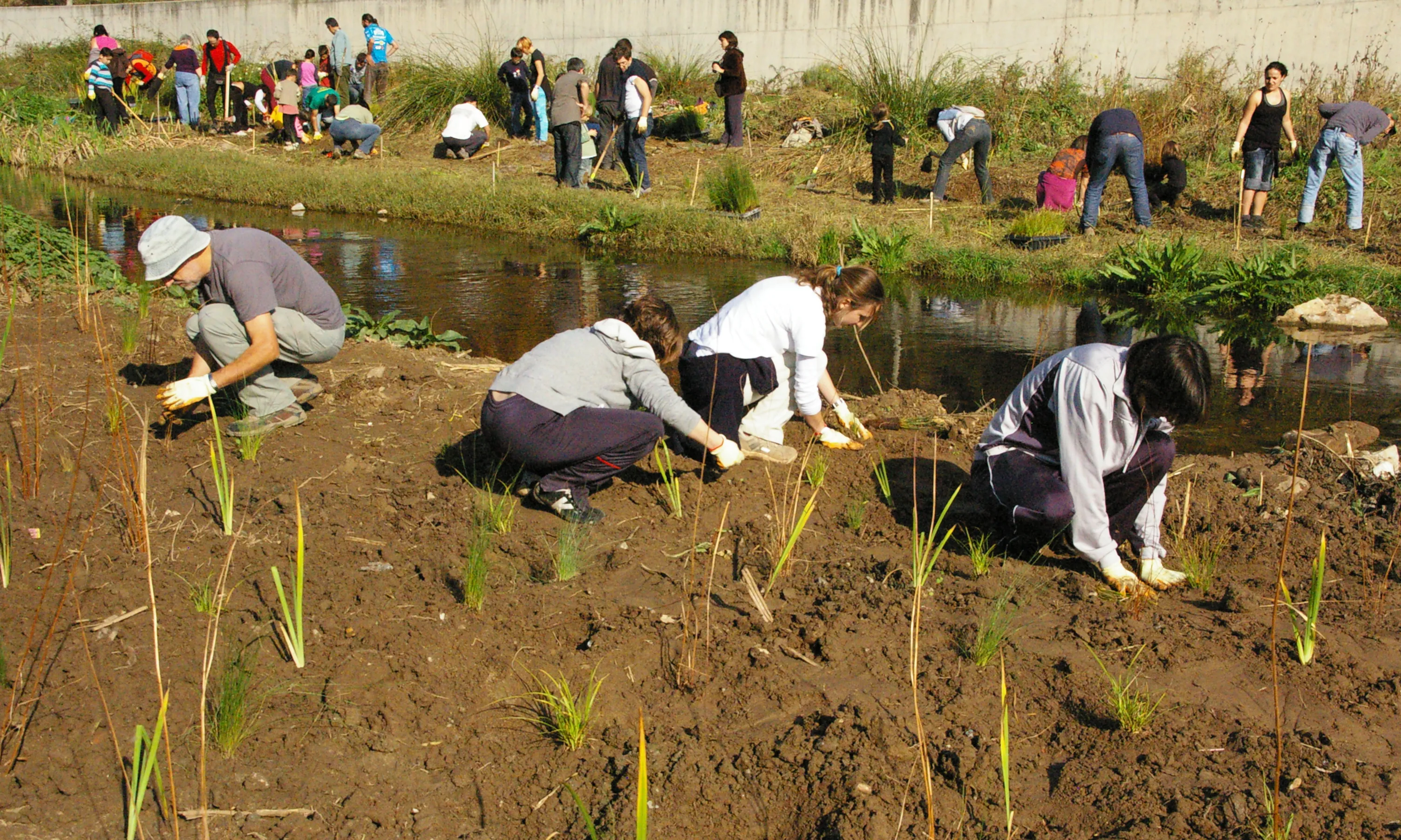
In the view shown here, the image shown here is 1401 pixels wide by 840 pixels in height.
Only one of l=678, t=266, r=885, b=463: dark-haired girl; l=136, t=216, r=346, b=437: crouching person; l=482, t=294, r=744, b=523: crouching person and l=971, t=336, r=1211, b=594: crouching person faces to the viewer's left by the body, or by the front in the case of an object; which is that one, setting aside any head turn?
l=136, t=216, r=346, b=437: crouching person

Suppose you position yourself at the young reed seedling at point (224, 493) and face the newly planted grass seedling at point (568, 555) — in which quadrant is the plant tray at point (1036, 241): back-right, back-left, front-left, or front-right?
front-left

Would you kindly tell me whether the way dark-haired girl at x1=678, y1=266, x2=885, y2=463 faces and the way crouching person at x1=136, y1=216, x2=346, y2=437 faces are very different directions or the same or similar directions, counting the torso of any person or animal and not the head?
very different directions

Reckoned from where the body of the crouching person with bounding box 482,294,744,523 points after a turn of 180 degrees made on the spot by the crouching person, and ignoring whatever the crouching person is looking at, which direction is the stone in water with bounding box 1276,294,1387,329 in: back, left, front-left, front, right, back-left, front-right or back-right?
back-right

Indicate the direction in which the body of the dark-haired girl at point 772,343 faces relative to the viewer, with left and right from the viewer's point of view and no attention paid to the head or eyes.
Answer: facing to the right of the viewer

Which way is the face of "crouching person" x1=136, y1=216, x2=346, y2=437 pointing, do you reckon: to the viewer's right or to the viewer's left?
to the viewer's left

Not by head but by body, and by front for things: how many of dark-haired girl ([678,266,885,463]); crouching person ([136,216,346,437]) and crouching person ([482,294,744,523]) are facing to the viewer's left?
1

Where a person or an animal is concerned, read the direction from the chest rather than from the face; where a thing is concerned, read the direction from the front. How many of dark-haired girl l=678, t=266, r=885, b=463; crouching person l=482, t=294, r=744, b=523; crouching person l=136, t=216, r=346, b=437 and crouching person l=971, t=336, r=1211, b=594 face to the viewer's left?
1

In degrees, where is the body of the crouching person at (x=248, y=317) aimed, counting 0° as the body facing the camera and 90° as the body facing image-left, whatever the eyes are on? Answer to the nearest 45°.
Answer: approximately 90°

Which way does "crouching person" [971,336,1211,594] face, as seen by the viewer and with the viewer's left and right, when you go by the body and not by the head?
facing the viewer and to the right of the viewer

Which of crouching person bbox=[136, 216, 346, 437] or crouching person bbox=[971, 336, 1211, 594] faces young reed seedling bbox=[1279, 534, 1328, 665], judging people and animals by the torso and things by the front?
crouching person bbox=[971, 336, 1211, 594]

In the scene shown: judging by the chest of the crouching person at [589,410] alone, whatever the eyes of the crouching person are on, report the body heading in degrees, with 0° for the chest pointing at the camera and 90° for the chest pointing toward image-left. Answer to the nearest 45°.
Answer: approximately 270°

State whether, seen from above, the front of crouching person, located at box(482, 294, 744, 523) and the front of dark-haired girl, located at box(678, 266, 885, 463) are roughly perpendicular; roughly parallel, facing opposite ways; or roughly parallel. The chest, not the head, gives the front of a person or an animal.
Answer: roughly parallel

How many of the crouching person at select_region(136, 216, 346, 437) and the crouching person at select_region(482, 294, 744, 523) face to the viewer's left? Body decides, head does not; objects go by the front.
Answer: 1

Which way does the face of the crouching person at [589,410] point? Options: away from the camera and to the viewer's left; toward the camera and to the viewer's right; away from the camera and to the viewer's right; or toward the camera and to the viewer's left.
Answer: away from the camera and to the viewer's right
